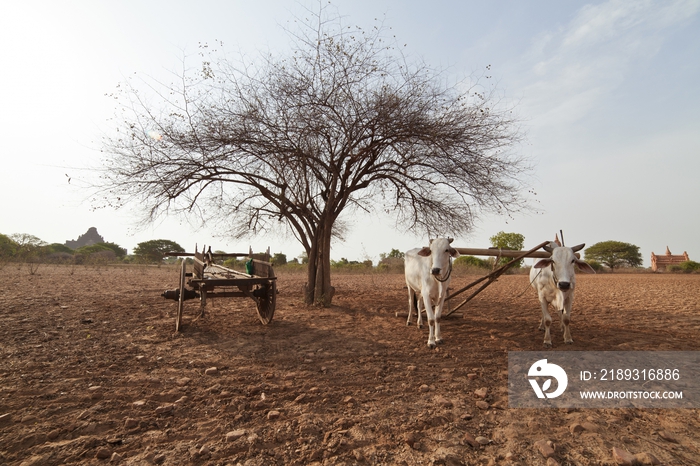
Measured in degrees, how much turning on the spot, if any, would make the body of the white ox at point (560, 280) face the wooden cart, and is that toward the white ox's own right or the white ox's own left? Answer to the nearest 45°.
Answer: approximately 90° to the white ox's own right

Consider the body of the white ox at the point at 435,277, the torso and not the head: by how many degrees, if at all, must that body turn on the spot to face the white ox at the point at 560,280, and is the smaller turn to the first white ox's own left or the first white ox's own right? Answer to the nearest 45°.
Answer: approximately 45° to the first white ox's own left

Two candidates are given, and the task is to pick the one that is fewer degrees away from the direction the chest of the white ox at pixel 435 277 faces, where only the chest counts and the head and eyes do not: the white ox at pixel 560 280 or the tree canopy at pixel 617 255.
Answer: the white ox

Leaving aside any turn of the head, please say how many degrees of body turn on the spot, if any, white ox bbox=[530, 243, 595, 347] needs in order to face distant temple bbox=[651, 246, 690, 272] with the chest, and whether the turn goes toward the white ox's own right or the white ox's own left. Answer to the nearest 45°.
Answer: approximately 180°

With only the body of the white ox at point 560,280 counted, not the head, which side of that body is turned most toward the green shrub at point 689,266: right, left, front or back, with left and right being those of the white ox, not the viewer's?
back

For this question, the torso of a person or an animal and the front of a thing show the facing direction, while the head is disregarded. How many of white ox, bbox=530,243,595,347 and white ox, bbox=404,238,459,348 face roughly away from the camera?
0

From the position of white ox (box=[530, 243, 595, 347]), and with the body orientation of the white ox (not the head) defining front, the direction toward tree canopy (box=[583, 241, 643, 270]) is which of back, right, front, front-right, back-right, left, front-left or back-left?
back

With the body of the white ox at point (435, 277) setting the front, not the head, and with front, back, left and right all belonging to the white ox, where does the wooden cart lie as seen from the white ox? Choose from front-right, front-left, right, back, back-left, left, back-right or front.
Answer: back-right

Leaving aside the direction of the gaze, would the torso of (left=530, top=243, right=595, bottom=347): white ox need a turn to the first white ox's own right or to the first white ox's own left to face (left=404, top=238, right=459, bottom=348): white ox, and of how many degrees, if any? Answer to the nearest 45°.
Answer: approximately 90° to the first white ox's own right

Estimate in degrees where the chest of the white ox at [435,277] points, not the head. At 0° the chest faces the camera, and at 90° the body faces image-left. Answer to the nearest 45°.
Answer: approximately 315°

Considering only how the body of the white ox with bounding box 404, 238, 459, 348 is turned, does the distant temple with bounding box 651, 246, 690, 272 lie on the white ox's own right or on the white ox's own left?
on the white ox's own left

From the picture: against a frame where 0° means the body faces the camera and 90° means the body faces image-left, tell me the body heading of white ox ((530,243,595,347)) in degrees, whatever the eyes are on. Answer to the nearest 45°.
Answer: approximately 0°
